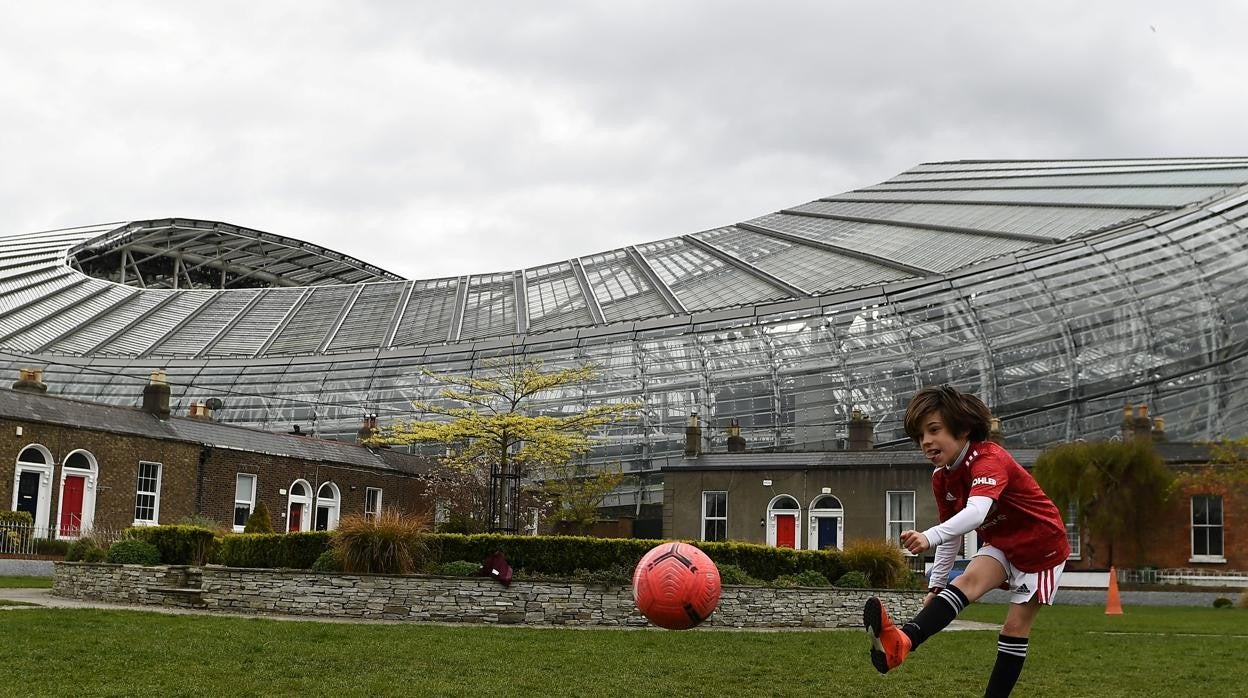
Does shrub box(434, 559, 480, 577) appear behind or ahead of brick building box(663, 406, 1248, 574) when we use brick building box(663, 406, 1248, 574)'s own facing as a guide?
ahead

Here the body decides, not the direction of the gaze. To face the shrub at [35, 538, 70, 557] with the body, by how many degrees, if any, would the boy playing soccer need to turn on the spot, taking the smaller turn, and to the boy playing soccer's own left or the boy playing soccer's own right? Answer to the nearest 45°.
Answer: approximately 90° to the boy playing soccer's own right

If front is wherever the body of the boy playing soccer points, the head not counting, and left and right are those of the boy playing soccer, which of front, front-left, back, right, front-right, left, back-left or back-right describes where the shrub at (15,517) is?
right

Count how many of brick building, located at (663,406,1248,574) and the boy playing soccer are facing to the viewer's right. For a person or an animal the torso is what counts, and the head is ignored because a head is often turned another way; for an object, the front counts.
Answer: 0

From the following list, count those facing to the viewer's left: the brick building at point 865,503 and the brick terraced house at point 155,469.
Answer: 0

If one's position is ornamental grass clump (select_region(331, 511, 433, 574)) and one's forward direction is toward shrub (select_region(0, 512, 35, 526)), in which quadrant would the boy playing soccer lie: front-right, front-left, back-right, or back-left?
back-left

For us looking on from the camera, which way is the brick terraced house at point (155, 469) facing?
facing the viewer and to the right of the viewer

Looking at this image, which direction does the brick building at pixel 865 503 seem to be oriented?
toward the camera

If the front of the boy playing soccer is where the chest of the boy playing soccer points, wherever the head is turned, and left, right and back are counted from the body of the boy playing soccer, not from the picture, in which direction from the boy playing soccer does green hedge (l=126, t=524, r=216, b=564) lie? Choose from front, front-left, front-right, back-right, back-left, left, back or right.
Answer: right

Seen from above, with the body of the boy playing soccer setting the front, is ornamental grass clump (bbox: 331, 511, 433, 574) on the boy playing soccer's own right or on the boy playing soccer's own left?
on the boy playing soccer's own right
